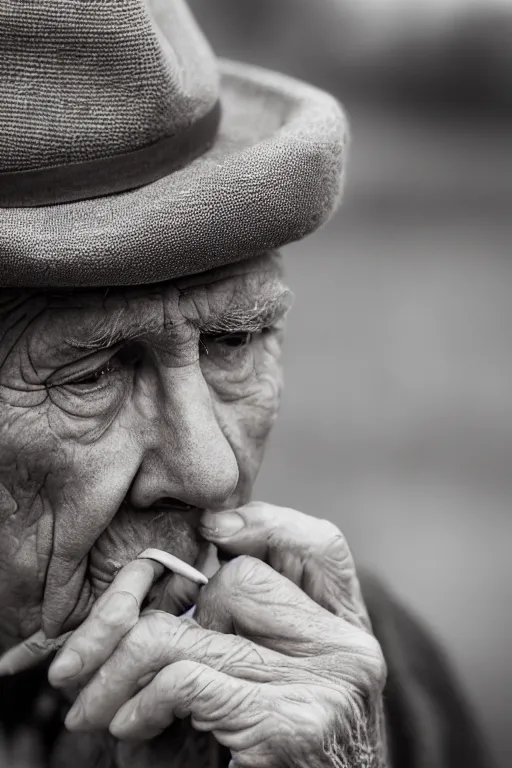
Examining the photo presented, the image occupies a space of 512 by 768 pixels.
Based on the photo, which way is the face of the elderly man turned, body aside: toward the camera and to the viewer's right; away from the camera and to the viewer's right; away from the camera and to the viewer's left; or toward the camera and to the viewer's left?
toward the camera and to the viewer's right

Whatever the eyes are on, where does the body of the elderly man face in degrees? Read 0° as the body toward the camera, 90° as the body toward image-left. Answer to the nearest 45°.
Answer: approximately 315°
